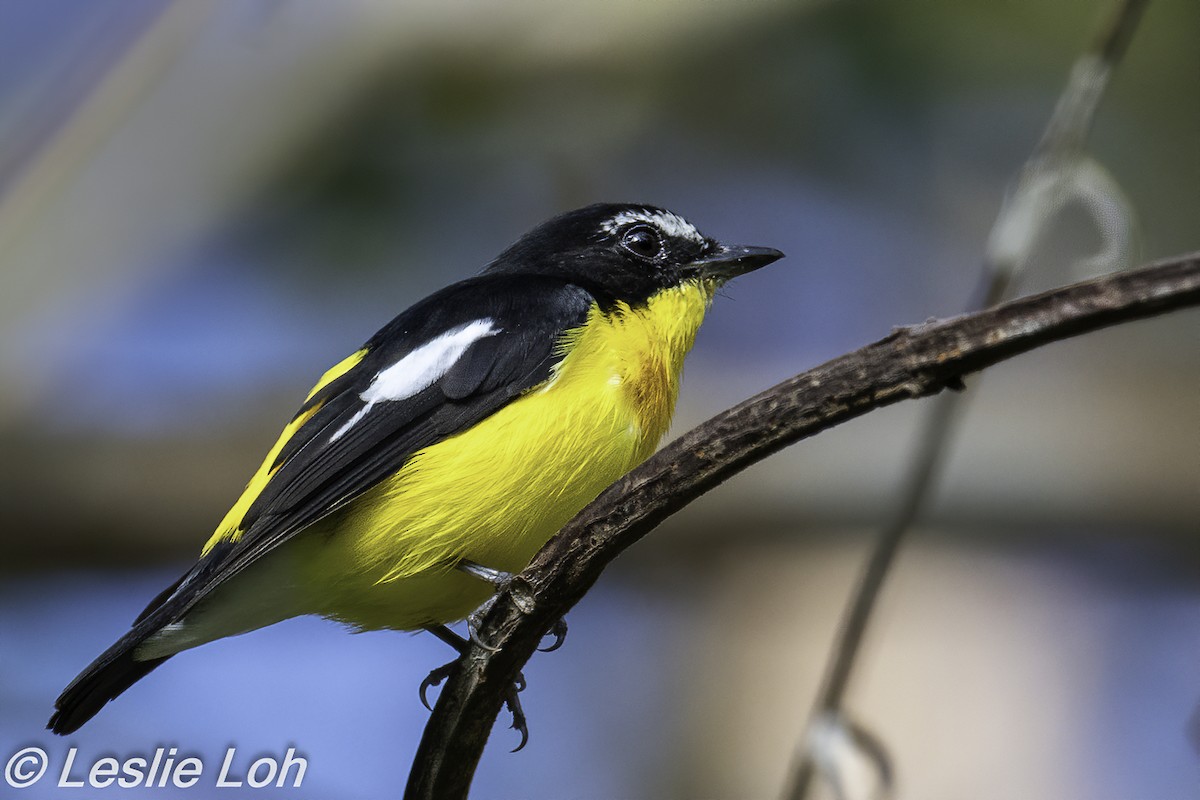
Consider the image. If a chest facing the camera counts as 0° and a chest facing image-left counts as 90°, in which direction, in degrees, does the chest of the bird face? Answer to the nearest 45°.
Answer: approximately 270°
